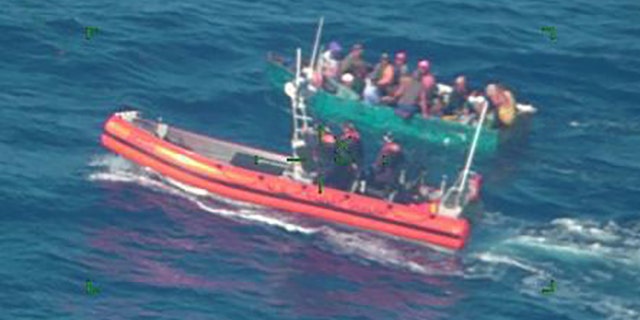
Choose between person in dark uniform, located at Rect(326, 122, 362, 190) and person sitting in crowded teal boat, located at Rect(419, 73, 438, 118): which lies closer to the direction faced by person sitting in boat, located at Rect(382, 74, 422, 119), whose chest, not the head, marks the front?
the person in dark uniform

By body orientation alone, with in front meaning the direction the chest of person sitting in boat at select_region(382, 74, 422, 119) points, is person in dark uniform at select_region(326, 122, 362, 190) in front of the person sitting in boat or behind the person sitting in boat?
in front

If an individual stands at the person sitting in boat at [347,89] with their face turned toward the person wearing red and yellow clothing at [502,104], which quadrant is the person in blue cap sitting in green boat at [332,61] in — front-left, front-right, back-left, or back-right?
back-left

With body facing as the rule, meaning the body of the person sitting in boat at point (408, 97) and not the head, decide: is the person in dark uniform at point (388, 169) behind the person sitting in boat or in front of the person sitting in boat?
in front

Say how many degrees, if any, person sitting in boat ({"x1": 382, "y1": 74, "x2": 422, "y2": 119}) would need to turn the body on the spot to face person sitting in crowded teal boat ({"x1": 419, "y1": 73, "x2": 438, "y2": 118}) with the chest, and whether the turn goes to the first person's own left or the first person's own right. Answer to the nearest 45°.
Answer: approximately 135° to the first person's own left

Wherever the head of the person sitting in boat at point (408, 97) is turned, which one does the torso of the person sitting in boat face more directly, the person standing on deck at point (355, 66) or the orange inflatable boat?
the orange inflatable boat
